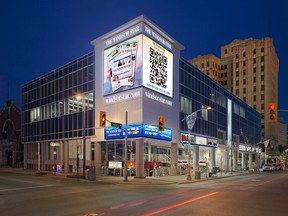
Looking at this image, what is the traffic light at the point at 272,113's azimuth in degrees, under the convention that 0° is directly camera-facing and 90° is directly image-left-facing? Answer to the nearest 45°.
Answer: approximately 0°

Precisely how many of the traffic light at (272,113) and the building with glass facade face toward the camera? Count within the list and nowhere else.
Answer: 2

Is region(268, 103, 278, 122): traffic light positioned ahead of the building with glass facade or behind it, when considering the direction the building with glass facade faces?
ahead

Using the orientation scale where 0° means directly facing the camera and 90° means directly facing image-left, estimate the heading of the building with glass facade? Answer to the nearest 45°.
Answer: approximately 0°
